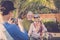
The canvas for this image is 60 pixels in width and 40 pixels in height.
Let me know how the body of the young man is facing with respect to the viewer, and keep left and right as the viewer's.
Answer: facing away from the viewer and to the right of the viewer
